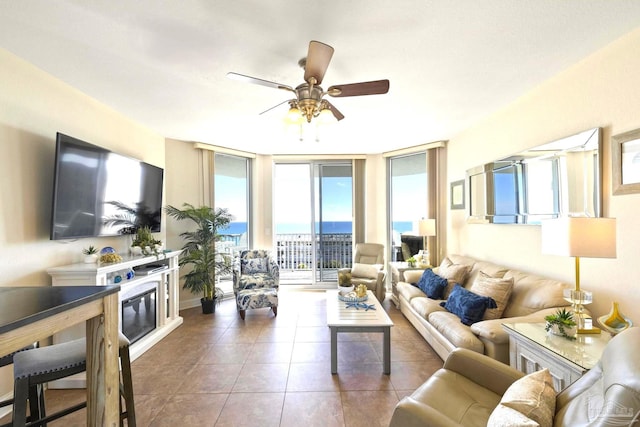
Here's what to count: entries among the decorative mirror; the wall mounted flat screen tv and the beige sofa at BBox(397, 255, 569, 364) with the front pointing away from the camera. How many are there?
0

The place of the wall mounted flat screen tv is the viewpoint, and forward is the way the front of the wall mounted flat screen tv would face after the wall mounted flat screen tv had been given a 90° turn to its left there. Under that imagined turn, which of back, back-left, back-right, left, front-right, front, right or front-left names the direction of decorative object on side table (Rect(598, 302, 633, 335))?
right

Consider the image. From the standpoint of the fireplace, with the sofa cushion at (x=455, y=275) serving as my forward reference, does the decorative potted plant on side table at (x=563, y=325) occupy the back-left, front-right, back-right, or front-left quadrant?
front-right

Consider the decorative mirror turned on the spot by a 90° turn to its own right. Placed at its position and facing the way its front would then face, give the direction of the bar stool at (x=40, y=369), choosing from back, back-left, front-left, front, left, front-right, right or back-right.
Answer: left

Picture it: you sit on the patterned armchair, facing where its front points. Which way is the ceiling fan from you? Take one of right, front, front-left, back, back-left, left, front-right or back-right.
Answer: front

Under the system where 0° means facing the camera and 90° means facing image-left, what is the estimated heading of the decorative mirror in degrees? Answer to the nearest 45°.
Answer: approximately 45°

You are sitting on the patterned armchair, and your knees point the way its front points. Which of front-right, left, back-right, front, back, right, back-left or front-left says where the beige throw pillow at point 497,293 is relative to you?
front-left

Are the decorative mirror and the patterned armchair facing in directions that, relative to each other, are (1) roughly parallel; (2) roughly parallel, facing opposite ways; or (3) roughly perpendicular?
roughly perpendicular

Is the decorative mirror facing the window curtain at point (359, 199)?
no

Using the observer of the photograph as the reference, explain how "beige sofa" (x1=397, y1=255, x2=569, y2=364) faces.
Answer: facing the viewer and to the left of the viewer

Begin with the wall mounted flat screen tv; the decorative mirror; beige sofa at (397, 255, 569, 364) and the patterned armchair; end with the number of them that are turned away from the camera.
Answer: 0

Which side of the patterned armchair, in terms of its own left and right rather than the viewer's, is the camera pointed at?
front

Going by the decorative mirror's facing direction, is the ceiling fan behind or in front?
in front

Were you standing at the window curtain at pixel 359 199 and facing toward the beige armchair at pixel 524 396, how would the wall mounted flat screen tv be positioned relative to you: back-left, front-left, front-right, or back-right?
front-right

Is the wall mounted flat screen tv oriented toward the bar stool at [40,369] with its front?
no

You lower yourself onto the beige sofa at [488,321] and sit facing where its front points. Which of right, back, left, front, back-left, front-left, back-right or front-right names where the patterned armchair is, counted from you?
front-right

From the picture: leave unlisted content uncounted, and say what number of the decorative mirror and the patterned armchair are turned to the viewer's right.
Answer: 0

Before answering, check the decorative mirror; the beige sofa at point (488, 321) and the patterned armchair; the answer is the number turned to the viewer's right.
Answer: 0

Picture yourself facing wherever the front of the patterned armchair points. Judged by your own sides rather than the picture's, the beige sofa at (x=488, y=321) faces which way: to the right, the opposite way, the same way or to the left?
to the right

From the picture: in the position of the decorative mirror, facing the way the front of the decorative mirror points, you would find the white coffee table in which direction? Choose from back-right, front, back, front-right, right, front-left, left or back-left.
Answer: front

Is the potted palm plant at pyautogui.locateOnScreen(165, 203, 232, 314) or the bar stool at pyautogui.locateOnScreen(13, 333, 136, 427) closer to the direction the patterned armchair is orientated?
the bar stool
